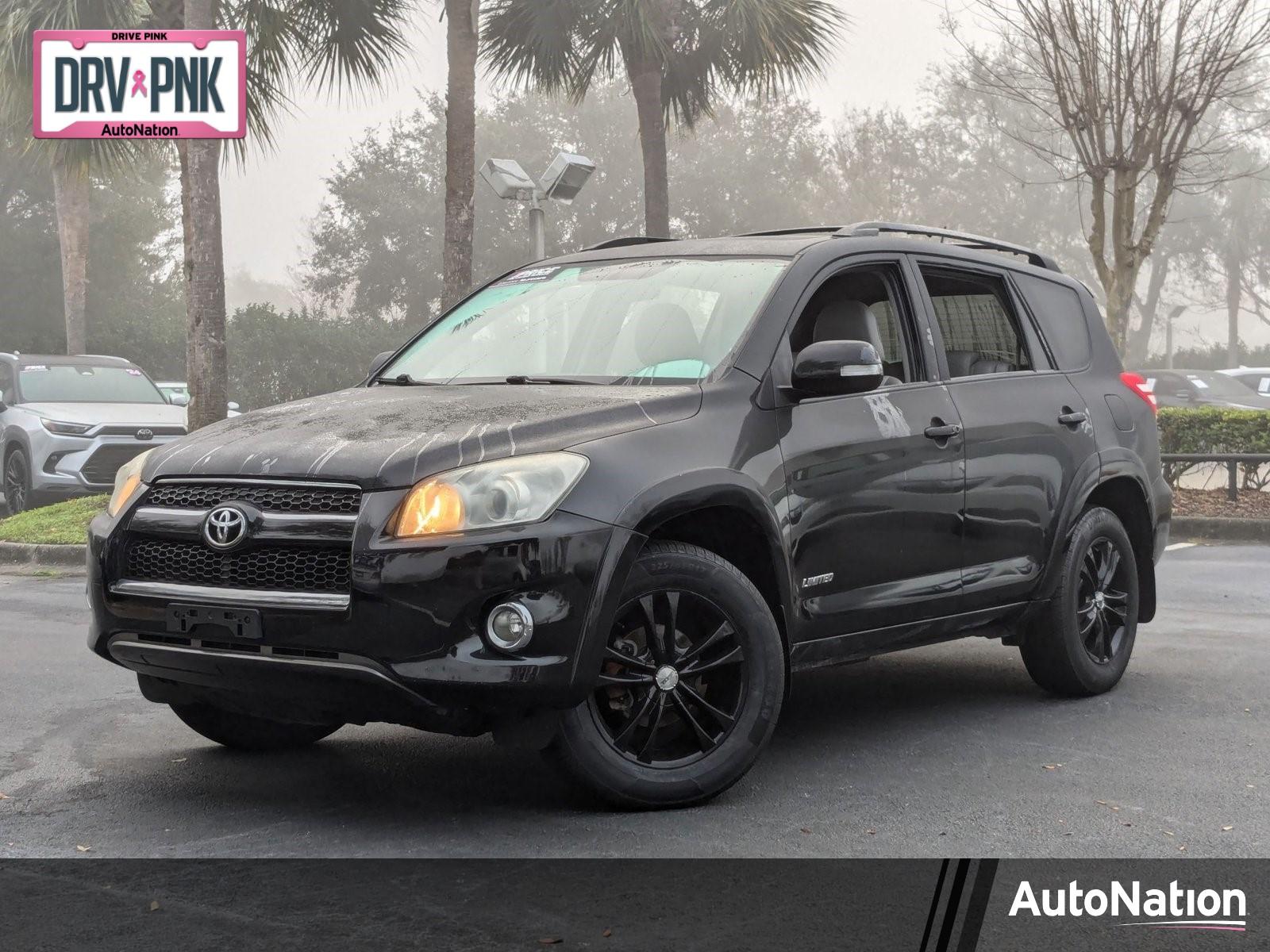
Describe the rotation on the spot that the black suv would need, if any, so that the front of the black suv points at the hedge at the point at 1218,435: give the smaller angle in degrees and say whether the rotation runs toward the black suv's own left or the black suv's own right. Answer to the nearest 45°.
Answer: approximately 180°

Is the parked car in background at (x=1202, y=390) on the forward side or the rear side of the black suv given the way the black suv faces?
on the rear side

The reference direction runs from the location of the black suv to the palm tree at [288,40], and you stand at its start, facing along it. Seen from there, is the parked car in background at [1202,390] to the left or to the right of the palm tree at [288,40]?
right

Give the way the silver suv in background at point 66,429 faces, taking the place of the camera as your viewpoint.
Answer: facing the viewer and to the right of the viewer

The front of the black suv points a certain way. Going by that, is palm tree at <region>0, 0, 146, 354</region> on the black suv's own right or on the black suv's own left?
on the black suv's own right

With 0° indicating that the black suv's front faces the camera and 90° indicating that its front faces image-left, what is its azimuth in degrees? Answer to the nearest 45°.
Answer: approximately 45°

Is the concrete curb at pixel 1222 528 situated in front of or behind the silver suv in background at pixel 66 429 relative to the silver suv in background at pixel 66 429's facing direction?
in front

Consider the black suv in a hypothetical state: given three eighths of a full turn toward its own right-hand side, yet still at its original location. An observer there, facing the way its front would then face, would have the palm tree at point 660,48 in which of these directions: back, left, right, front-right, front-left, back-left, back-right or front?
front

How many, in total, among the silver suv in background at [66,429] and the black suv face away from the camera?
0
